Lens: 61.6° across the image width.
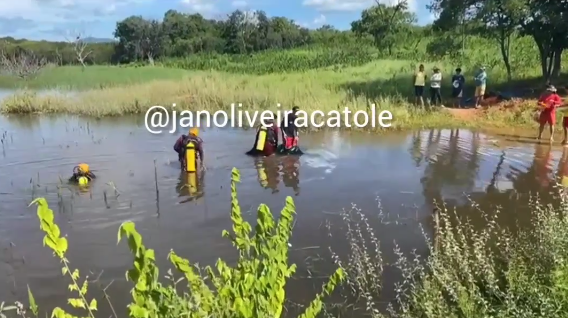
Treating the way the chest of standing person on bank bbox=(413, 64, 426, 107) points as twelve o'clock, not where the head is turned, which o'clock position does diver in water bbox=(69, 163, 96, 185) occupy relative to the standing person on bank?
The diver in water is roughly at 1 o'clock from the standing person on bank.

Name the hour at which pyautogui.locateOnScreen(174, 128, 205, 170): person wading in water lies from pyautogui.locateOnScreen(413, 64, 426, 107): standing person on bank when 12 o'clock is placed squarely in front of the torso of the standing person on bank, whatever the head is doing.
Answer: The person wading in water is roughly at 1 o'clock from the standing person on bank.

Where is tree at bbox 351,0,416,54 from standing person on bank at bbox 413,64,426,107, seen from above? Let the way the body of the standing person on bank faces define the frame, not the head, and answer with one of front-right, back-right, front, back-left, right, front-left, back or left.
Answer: back

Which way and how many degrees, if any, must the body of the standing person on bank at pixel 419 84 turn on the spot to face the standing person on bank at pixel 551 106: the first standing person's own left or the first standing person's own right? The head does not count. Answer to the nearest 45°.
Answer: approximately 45° to the first standing person's own left

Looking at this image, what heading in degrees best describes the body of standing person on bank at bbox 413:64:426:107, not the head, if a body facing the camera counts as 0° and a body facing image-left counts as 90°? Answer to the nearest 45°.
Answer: approximately 0°

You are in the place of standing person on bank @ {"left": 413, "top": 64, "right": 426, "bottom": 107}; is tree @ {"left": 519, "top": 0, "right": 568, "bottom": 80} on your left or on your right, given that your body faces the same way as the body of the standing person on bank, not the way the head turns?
on your left
